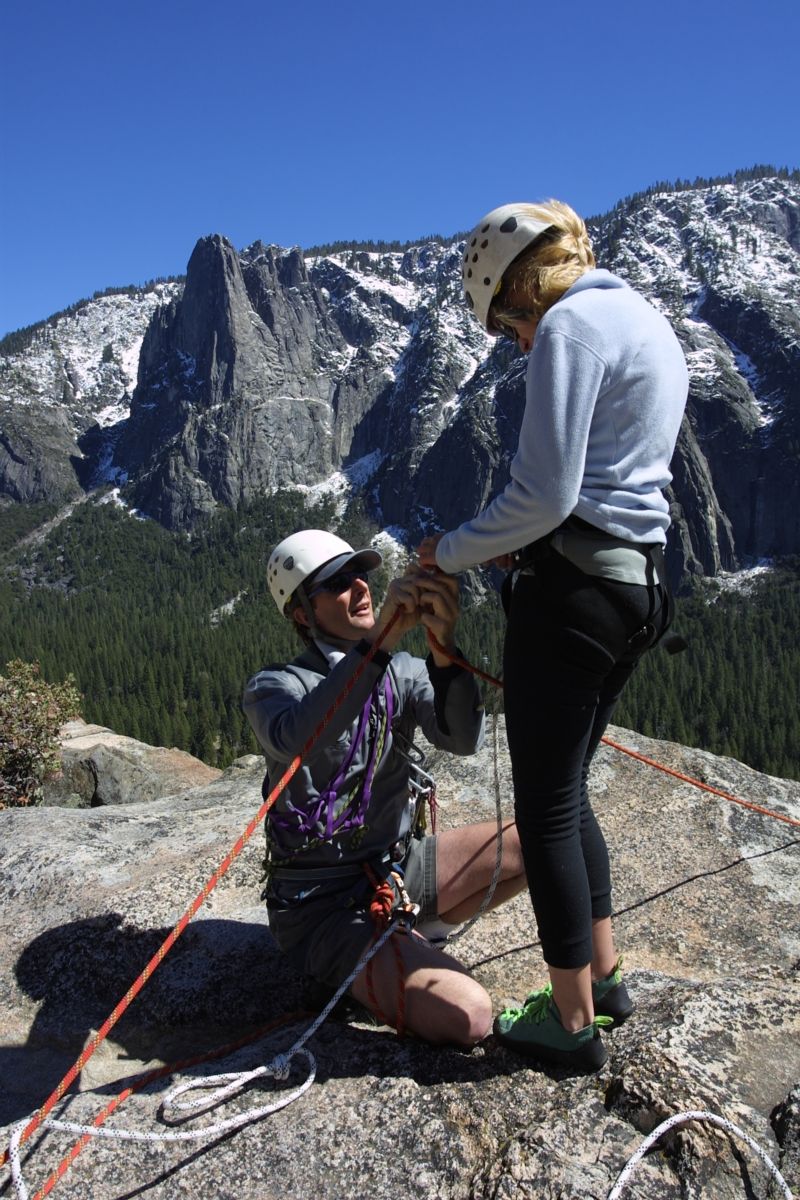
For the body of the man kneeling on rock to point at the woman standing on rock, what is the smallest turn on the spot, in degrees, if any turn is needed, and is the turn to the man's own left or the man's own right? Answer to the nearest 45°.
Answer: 0° — they already face them
